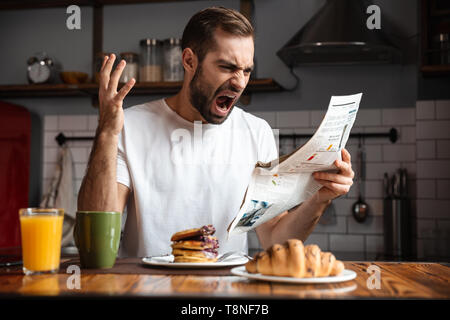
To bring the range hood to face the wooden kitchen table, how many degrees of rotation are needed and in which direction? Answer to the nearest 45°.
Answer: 0° — it already faces it

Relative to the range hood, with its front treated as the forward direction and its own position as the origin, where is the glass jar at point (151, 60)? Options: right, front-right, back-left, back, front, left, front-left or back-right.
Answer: right

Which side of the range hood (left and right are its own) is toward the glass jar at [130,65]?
right

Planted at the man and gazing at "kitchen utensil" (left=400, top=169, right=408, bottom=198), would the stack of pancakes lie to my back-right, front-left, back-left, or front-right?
back-right

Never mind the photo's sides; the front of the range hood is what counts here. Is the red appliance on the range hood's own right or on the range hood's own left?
on the range hood's own right

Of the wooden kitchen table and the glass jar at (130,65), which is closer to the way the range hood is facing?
the wooden kitchen table

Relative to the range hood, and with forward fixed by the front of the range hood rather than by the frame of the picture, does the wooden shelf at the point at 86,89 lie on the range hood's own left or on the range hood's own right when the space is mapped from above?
on the range hood's own right

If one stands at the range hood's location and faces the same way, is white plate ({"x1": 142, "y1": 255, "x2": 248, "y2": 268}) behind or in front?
in front

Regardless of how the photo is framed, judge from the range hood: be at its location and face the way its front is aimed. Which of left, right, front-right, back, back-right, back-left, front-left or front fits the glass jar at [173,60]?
right

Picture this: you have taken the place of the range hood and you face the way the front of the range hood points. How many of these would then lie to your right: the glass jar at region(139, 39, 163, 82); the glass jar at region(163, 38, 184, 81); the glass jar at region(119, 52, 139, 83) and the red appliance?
4

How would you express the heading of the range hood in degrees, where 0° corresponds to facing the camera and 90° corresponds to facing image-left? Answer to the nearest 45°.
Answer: approximately 0°
